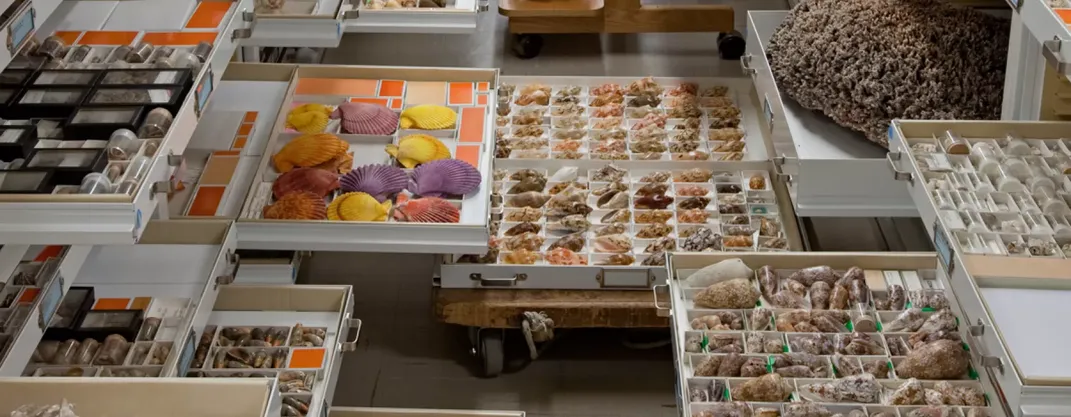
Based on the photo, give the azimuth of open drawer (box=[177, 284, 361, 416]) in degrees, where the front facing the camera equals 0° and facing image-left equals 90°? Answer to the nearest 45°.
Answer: approximately 270°

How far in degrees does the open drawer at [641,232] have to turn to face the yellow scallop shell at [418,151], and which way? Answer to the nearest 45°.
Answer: approximately 45° to its right

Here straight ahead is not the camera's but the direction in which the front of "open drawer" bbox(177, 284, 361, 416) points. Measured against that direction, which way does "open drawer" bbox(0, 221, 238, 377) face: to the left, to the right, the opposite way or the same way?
the same way

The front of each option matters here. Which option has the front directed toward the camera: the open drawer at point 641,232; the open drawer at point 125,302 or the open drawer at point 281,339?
the open drawer at point 641,232

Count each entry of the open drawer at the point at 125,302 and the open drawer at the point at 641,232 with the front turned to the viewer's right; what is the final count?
1

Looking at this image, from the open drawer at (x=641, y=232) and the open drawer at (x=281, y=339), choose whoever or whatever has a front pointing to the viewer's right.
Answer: the open drawer at (x=281, y=339)

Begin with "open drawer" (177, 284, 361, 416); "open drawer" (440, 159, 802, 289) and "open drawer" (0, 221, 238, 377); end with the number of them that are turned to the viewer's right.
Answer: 2

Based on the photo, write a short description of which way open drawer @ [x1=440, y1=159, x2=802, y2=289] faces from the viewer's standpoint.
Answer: facing the viewer

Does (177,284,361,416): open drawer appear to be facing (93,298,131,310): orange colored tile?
no

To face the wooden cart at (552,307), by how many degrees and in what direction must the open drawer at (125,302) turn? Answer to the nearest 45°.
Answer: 0° — it already faces it

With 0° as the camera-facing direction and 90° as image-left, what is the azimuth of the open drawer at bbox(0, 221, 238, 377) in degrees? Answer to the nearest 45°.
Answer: approximately 270°
